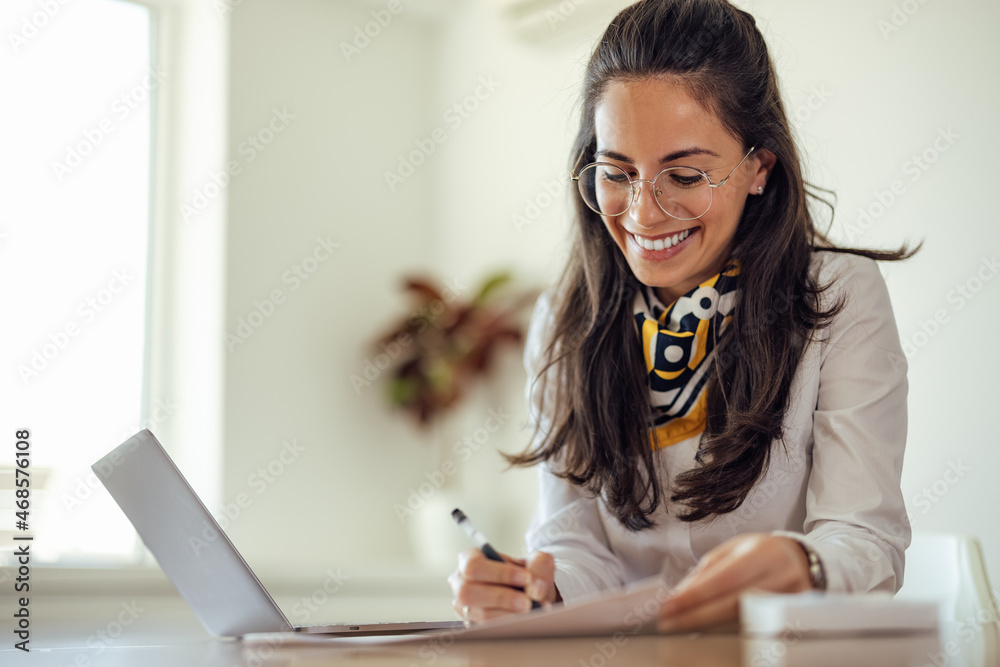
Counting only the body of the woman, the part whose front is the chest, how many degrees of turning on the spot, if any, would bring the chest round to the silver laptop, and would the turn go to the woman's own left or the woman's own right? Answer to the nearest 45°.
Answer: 0° — they already face it

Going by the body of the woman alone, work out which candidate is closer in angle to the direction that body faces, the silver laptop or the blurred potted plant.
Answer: the silver laptop

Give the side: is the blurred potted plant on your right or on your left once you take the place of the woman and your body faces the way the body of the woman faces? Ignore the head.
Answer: on your right

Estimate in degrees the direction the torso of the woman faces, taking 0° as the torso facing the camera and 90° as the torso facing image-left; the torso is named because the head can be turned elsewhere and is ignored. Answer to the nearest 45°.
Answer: approximately 45°

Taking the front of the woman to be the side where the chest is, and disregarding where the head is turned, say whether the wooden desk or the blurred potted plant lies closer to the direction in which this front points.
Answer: the wooden desk

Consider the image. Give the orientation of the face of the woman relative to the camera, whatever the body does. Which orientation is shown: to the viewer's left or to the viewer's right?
to the viewer's left
